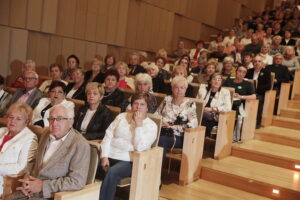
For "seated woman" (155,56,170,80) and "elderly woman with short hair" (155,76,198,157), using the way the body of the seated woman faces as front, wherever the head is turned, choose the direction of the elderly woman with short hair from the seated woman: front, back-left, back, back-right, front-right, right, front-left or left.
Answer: front-left

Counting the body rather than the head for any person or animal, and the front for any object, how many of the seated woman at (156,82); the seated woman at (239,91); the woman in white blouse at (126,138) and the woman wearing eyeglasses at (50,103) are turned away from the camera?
0

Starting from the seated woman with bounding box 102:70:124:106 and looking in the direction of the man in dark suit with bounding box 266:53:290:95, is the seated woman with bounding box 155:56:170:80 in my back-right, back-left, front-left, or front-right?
front-left

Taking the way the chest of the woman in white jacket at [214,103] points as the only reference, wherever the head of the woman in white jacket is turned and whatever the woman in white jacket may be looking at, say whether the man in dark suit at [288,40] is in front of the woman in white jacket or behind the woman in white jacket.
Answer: behind

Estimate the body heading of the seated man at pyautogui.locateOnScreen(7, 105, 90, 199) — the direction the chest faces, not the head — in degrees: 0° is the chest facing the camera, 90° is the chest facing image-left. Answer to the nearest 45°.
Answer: approximately 45°

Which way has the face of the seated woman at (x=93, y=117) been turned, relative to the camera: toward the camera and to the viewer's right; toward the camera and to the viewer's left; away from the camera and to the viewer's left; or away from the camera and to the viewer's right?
toward the camera and to the viewer's left

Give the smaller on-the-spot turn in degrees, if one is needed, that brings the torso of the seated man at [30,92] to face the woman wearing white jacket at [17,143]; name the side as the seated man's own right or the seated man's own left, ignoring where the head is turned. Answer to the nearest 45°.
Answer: approximately 45° to the seated man's own left

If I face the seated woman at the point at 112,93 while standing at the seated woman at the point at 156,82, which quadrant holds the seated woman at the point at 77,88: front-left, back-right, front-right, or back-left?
front-right

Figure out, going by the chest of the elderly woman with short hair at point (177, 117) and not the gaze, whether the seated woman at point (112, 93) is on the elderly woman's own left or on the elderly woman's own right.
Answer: on the elderly woman's own right

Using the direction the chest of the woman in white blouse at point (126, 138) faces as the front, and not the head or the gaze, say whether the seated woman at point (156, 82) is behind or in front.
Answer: behind

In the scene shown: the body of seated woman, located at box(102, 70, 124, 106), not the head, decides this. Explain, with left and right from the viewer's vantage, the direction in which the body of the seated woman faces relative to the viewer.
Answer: facing the viewer and to the left of the viewer

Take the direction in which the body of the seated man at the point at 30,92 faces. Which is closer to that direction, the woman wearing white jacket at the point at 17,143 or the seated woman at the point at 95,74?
the woman wearing white jacket

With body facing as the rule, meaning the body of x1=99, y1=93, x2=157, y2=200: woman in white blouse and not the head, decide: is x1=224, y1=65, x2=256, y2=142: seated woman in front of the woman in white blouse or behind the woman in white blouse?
behind
